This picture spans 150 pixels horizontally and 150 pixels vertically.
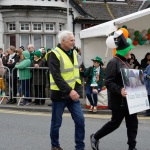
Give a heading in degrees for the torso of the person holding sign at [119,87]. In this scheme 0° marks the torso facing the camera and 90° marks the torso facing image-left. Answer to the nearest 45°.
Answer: approximately 270°

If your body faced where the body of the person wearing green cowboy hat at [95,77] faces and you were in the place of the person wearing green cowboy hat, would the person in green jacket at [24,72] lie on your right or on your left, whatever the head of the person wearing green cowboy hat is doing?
on your right

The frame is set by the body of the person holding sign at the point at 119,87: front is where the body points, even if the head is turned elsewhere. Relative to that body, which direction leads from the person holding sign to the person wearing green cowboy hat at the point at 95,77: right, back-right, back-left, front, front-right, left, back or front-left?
left

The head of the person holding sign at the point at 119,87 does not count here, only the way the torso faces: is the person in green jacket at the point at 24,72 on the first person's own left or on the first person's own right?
on the first person's own left

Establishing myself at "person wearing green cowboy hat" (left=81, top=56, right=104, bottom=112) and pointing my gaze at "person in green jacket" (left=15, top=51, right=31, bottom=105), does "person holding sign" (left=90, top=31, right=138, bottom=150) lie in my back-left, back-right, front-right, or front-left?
back-left

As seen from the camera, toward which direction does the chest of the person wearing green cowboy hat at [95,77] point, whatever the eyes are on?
toward the camera

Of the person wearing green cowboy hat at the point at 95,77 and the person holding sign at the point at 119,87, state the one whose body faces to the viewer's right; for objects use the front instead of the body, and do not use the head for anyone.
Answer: the person holding sign

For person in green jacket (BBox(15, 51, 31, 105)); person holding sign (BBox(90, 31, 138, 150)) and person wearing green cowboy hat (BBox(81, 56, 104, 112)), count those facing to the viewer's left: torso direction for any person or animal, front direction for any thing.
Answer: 1

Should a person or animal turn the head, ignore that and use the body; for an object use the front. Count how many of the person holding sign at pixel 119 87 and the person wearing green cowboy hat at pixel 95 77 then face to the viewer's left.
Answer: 0

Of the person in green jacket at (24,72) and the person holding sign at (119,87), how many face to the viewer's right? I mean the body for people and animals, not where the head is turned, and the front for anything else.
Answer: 1

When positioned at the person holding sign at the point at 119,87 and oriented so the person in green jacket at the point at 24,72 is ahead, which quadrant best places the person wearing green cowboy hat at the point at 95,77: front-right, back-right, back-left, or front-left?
front-right
